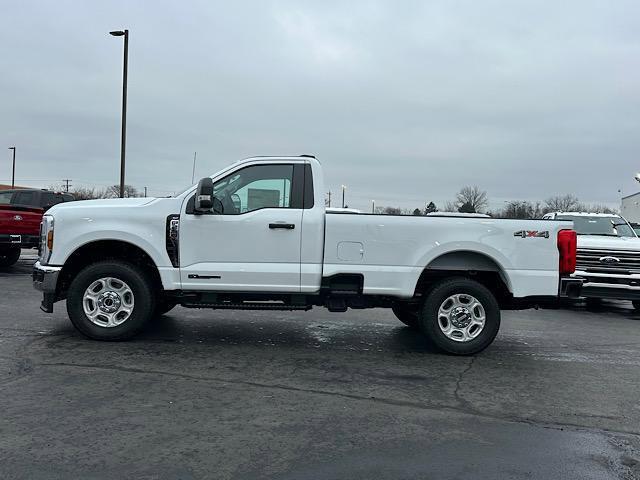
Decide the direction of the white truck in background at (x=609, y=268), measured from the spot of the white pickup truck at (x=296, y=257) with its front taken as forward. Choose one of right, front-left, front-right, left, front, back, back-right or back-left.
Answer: back-right

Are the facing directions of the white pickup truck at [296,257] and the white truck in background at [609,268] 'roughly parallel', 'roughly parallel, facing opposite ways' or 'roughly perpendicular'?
roughly perpendicular

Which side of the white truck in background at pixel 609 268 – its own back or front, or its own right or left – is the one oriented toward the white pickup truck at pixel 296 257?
front

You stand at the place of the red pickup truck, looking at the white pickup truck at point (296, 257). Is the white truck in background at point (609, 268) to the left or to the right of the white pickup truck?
left

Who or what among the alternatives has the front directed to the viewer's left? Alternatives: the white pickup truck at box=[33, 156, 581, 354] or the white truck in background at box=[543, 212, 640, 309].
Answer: the white pickup truck

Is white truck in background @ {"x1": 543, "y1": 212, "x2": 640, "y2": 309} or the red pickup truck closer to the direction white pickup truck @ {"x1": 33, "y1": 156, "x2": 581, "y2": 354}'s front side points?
the red pickup truck

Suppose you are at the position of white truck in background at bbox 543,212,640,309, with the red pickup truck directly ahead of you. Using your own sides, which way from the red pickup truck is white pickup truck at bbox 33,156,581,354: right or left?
left

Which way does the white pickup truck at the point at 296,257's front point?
to the viewer's left

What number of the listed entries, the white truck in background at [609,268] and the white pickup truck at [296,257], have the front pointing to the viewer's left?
1

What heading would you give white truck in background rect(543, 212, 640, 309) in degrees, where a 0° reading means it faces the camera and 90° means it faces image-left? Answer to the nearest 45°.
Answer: approximately 315°

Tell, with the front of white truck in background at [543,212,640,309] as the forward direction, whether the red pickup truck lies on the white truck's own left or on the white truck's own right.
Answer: on the white truck's own right
